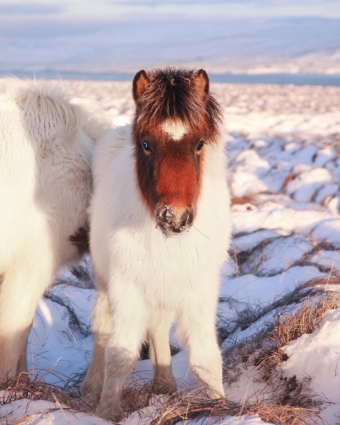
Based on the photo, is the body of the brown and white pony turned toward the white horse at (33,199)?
no

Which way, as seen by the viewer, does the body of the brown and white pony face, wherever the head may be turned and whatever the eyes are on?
toward the camera
